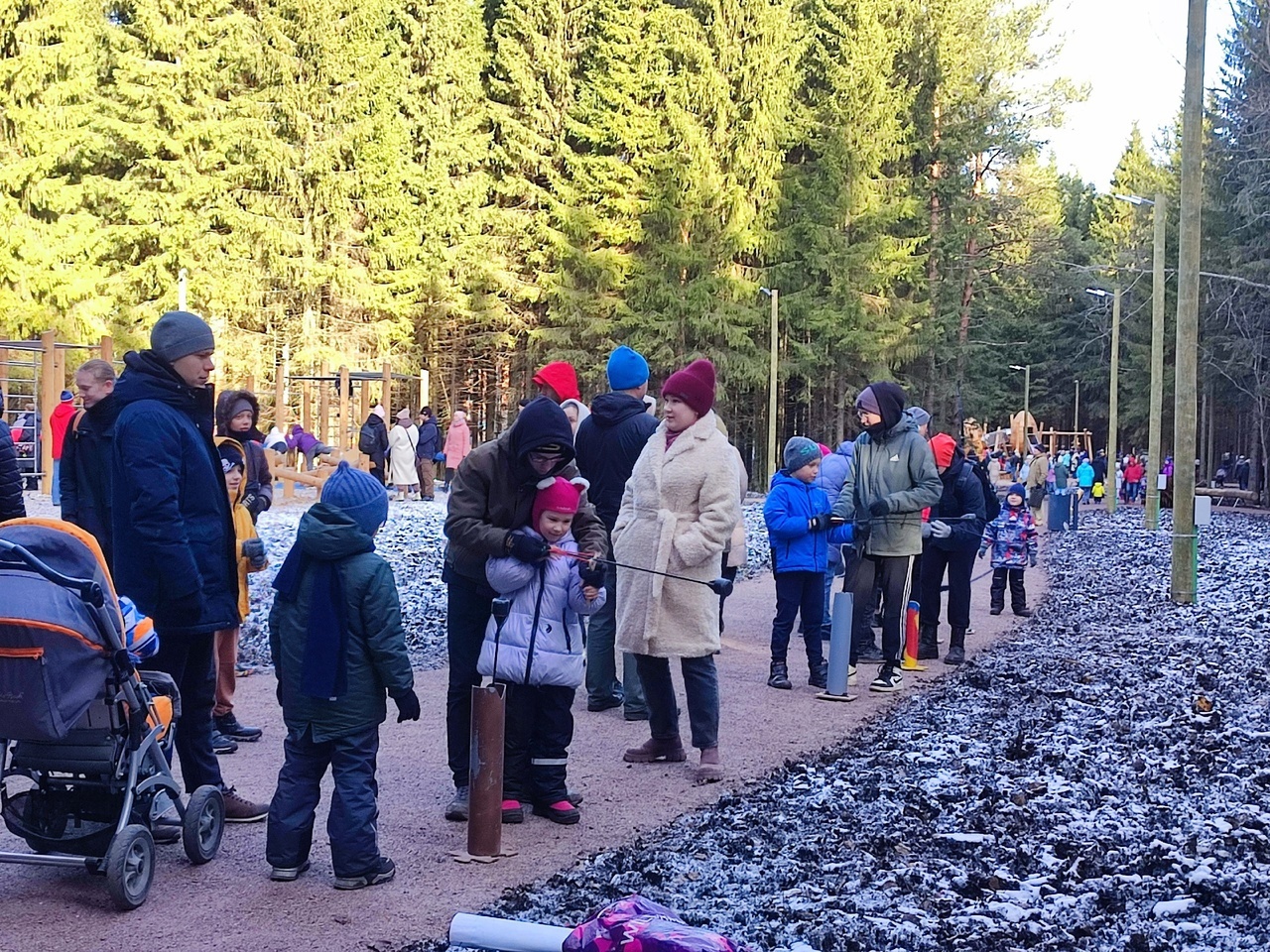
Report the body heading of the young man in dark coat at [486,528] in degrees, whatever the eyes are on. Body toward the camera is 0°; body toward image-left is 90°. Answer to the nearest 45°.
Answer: approximately 315°

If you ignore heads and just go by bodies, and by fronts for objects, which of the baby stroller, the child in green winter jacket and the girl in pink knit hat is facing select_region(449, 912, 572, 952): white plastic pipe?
the girl in pink knit hat

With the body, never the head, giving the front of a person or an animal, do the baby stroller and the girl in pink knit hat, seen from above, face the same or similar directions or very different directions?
very different directions

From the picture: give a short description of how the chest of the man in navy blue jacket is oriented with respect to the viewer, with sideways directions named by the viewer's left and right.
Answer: facing to the right of the viewer

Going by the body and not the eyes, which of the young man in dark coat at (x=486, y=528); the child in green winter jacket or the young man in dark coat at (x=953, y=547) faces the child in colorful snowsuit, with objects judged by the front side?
the child in green winter jacket

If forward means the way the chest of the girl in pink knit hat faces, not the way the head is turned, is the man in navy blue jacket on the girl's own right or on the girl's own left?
on the girl's own right

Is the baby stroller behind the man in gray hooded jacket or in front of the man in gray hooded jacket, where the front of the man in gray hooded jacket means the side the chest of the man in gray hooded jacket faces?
in front

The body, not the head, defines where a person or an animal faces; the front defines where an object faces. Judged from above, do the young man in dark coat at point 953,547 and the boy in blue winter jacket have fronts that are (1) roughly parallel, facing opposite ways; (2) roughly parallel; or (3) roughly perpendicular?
roughly perpendicular

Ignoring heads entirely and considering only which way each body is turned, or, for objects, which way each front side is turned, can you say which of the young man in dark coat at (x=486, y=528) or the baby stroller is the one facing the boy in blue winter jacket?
the baby stroller

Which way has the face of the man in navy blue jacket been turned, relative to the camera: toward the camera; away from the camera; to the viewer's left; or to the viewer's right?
to the viewer's right

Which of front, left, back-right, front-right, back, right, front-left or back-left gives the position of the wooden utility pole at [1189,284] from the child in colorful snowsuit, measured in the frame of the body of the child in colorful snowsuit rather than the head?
back-left

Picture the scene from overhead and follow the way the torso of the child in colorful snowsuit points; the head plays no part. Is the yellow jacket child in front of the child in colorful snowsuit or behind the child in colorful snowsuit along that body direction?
in front
